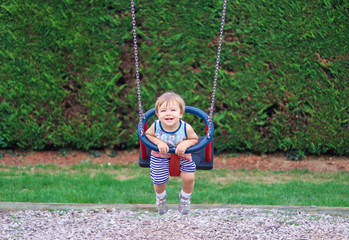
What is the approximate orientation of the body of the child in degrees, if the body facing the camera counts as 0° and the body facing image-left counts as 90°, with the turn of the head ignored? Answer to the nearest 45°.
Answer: approximately 0°
